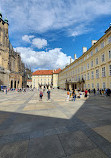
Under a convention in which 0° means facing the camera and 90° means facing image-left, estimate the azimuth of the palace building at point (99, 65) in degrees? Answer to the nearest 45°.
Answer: approximately 45°
